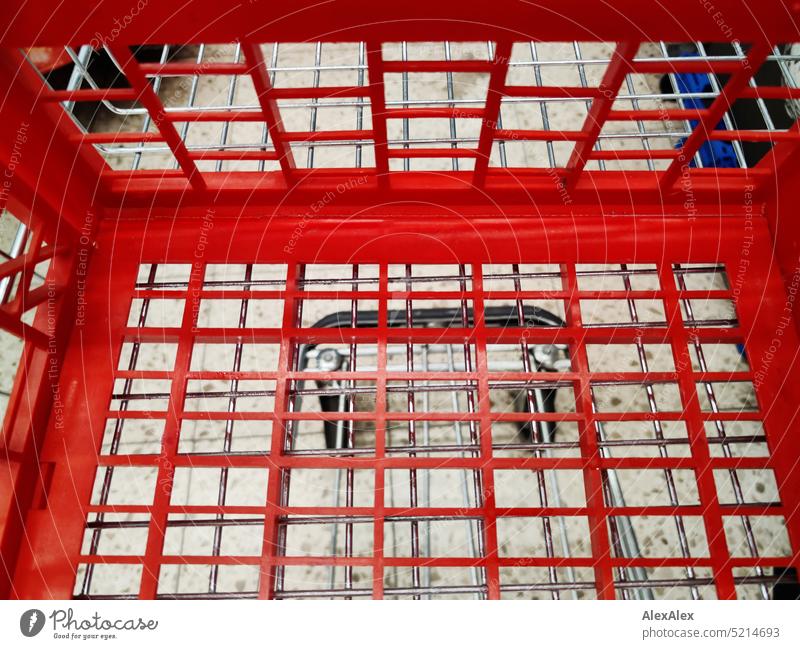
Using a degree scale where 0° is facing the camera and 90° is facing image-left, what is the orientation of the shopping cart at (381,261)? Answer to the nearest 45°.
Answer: approximately 180°
